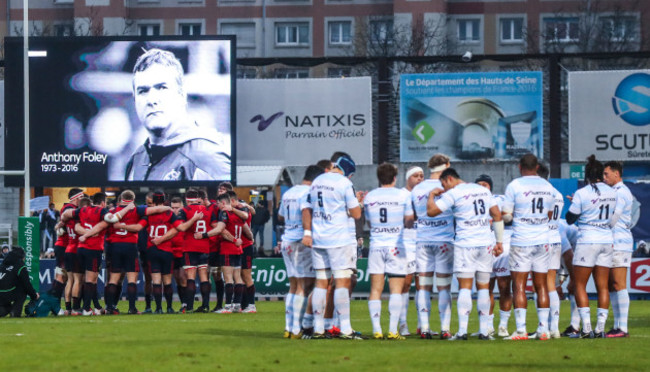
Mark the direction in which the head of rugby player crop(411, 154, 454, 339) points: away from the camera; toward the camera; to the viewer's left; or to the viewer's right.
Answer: away from the camera

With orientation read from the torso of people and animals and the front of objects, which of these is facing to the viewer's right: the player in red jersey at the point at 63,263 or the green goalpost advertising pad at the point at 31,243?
the player in red jersey

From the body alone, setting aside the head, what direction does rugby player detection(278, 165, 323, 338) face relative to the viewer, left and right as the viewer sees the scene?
facing away from the viewer and to the right of the viewer

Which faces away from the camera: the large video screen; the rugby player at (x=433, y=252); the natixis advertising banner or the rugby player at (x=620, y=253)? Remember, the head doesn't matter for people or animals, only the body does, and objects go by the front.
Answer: the rugby player at (x=433, y=252)

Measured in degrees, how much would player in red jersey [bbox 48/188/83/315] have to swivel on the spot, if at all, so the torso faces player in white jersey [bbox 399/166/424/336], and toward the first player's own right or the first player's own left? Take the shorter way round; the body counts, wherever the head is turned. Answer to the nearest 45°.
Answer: approximately 45° to the first player's own right

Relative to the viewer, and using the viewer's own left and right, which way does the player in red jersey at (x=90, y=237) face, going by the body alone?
facing away from the viewer and to the right of the viewer

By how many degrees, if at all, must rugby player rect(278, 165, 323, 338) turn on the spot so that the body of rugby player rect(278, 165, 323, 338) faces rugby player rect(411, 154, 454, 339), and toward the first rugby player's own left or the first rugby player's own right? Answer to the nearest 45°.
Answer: approximately 45° to the first rugby player's own right

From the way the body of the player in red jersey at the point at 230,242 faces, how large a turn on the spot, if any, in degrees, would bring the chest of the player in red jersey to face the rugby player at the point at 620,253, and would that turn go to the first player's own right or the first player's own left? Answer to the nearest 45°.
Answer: approximately 180°

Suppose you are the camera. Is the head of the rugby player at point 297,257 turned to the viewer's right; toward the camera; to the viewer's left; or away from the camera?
away from the camera

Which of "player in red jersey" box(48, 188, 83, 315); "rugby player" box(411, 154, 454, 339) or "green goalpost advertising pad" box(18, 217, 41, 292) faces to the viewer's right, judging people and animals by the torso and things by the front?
the player in red jersey

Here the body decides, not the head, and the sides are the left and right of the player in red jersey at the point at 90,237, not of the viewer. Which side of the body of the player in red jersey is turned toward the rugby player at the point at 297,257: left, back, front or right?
right

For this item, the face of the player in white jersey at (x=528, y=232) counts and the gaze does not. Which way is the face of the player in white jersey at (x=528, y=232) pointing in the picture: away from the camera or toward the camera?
away from the camera

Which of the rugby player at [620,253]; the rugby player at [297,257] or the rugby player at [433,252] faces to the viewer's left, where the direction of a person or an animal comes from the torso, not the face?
the rugby player at [620,253]

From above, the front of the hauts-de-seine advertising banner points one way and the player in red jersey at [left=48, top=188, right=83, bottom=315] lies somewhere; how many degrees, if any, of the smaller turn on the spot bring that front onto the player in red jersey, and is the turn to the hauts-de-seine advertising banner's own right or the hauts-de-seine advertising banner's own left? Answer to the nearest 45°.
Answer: approximately 45° to the hauts-de-seine advertising banner's own right

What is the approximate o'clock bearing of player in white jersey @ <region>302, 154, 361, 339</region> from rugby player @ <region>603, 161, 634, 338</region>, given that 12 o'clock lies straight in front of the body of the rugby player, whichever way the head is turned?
The player in white jersey is roughly at 11 o'clock from the rugby player.
